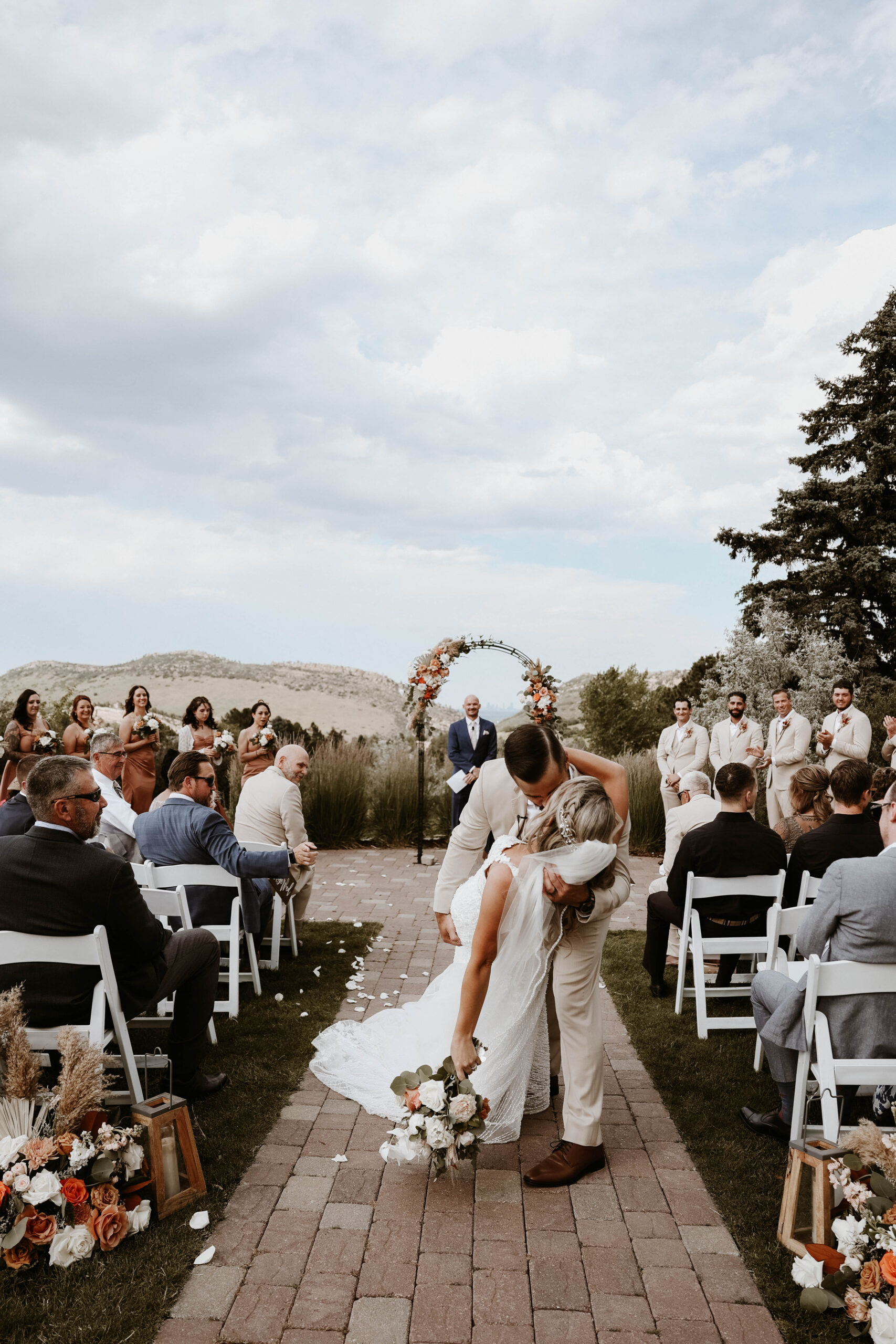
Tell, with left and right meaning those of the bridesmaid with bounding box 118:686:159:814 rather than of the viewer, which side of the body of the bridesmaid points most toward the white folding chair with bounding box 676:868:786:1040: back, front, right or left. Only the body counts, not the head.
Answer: front

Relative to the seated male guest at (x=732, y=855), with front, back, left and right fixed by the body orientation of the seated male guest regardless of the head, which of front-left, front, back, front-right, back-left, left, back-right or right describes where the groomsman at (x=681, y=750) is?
front

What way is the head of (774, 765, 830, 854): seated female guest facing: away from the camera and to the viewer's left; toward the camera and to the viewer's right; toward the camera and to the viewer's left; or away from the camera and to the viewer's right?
away from the camera and to the viewer's left

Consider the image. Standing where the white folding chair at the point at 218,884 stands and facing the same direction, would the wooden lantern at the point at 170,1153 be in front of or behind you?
behind

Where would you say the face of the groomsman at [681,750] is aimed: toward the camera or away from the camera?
toward the camera

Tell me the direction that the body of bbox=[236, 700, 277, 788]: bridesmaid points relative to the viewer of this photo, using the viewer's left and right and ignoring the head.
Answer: facing the viewer and to the right of the viewer

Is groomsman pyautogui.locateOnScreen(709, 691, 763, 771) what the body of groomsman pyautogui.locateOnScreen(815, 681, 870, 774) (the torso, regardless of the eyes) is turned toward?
no

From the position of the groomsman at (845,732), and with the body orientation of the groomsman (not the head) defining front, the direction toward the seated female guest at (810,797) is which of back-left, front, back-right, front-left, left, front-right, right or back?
front-left

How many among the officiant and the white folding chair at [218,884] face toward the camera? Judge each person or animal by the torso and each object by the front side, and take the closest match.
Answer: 1

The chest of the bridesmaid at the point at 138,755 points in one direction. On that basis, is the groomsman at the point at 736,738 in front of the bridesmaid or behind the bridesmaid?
in front

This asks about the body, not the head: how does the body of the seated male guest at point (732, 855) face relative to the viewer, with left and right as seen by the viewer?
facing away from the viewer

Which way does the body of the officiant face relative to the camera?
toward the camera

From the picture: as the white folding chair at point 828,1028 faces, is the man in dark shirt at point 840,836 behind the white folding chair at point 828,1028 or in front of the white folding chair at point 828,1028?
in front

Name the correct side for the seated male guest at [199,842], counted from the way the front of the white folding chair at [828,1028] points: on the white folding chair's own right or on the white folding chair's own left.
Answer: on the white folding chair's own left

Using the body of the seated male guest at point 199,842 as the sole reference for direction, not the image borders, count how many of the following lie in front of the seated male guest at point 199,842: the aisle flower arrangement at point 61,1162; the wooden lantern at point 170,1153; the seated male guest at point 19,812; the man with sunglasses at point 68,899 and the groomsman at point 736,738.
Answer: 1

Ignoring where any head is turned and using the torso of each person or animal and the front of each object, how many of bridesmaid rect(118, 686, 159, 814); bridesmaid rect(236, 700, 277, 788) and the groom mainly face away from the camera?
0

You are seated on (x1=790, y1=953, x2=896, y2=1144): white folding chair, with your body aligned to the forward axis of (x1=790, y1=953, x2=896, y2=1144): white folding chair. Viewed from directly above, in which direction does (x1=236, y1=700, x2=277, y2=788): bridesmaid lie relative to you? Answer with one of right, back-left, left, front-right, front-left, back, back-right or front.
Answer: front-left

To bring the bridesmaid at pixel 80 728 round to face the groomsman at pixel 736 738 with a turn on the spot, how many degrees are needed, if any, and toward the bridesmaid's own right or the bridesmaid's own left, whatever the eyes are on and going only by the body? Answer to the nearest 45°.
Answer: approximately 45° to the bridesmaid's own left
